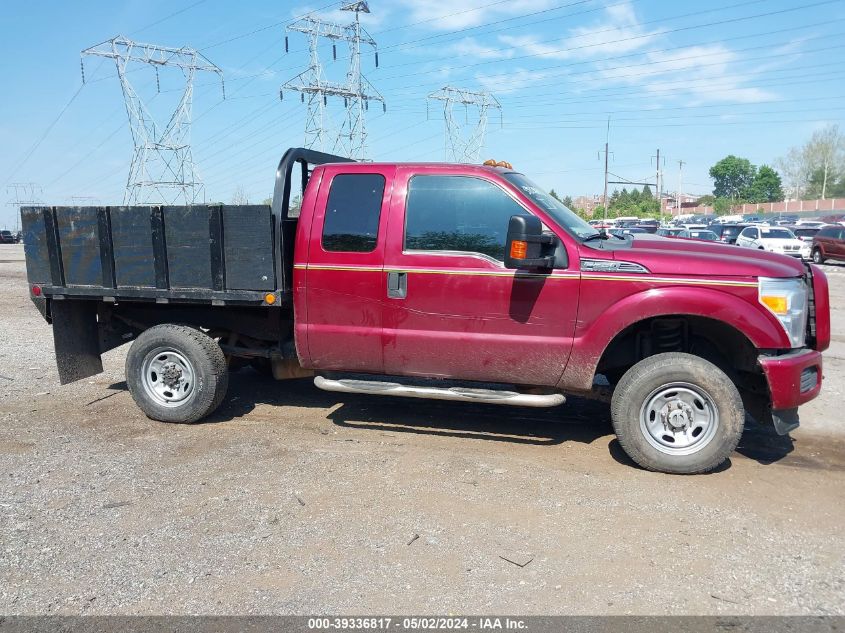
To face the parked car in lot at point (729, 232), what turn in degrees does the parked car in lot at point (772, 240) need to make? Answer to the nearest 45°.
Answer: approximately 180°

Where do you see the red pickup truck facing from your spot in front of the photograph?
facing to the right of the viewer

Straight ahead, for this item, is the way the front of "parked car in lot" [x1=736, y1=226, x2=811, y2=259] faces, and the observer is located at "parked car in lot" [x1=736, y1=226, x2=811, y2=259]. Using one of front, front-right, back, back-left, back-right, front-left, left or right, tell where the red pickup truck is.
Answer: front-right

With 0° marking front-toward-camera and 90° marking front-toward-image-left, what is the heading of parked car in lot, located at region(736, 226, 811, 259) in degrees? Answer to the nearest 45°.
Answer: approximately 315°

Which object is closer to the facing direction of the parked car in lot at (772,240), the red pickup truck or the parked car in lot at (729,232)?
the red pickup truck

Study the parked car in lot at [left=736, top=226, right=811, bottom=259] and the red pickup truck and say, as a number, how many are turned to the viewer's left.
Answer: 0

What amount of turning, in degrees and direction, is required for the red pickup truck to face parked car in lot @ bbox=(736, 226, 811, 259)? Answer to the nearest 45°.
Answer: approximately 45° to its left

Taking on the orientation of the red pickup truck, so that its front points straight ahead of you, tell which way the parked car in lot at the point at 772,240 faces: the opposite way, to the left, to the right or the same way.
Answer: to the right

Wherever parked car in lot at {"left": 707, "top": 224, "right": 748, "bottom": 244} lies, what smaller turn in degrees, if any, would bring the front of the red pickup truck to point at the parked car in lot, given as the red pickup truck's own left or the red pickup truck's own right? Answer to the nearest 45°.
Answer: approximately 45° to the red pickup truck's own left

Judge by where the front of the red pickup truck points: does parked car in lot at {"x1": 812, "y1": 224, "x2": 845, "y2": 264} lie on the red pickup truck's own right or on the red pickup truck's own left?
on the red pickup truck's own left
